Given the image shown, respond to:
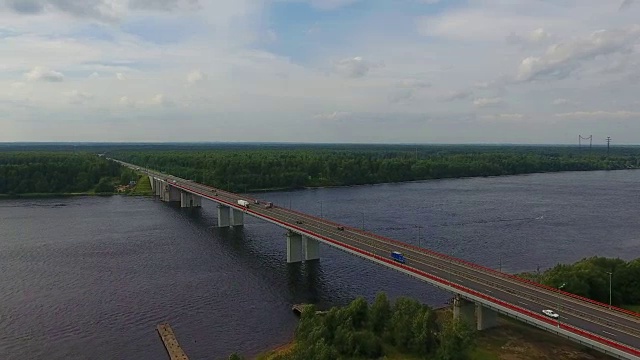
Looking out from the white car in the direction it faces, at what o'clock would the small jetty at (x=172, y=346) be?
The small jetty is roughly at 4 o'clock from the white car.

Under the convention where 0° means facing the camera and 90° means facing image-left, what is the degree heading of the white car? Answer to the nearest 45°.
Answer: approximately 315°
